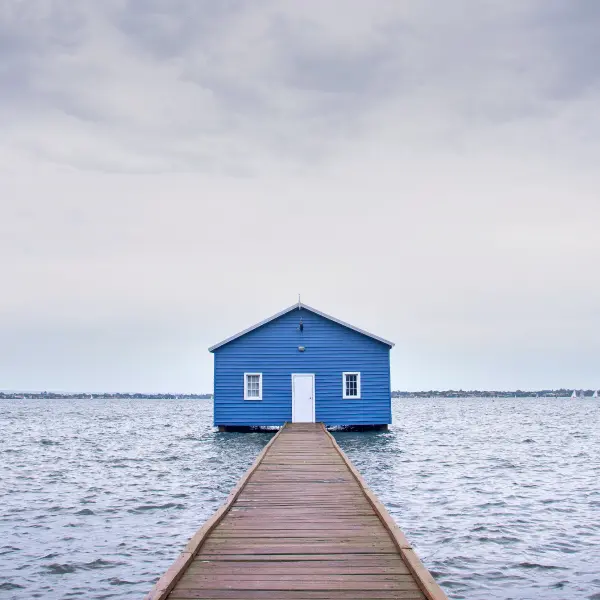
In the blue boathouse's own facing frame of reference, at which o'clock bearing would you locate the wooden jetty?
The wooden jetty is roughly at 12 o'clock from the blue boathouse.

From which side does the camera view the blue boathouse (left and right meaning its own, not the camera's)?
front
